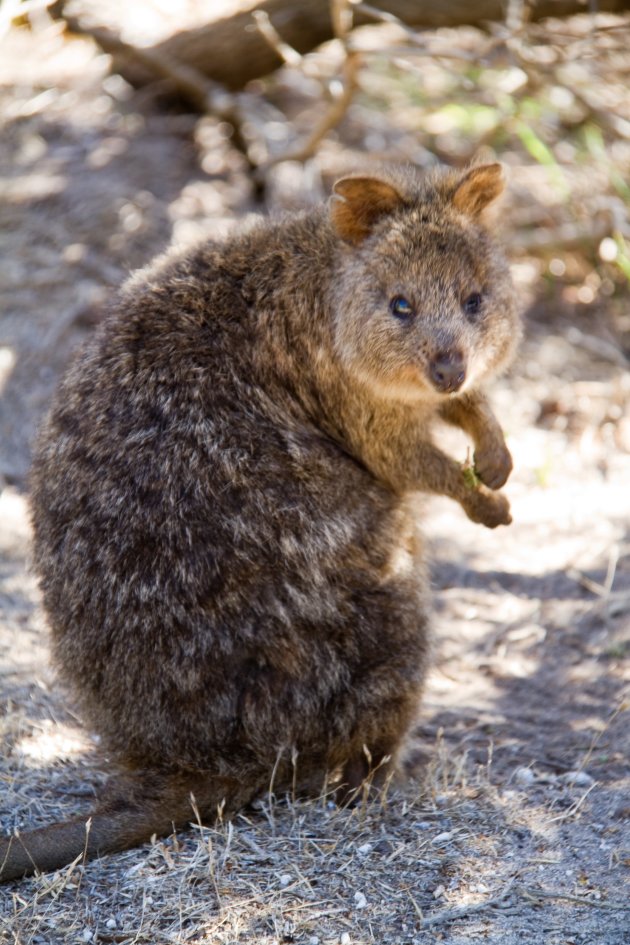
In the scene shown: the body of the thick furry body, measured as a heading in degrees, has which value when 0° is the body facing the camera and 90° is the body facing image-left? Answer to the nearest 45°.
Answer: approximately 270°

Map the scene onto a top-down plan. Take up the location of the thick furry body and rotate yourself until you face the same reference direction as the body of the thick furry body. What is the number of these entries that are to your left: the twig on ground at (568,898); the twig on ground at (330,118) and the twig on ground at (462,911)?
1

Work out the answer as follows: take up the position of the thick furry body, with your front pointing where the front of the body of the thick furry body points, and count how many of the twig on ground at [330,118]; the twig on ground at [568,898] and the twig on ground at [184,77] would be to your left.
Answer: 2

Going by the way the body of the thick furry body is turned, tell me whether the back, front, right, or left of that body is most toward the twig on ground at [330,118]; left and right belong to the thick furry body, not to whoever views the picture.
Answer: left

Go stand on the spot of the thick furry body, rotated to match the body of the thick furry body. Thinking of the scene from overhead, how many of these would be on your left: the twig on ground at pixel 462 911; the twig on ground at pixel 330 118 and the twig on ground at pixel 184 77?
2

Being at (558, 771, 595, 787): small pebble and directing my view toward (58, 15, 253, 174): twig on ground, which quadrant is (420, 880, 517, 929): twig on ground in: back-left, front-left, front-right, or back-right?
back-left

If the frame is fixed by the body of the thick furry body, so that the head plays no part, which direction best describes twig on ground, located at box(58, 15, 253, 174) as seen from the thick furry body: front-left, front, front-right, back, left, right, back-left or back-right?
left

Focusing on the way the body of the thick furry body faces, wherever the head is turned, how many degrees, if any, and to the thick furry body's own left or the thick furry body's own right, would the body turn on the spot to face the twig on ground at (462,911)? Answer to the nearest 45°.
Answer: approximately 90° to the thick furry body's own right
